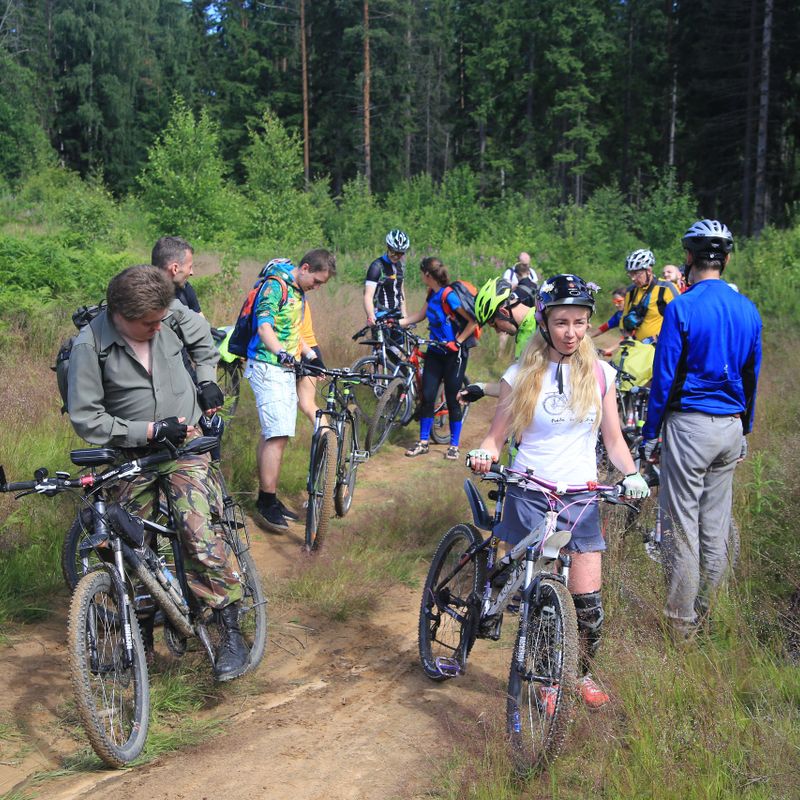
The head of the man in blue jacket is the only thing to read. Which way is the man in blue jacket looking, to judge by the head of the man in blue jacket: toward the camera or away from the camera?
away from the camera

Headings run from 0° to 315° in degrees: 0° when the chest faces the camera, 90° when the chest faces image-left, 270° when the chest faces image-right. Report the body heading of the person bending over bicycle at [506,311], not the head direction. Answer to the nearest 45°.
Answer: approximately 90°

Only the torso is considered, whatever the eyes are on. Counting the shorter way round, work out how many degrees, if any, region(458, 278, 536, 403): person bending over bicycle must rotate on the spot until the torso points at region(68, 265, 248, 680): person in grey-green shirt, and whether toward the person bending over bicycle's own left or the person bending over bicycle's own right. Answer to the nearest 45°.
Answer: approximately 45° to the person bending over bicycle's own left

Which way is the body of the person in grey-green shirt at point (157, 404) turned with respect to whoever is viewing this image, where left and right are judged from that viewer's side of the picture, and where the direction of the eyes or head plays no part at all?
facing the viewer and to the right of the viewer

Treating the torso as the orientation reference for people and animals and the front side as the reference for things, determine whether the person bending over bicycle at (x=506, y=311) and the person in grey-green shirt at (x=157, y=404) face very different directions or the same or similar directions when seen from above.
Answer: very different directions

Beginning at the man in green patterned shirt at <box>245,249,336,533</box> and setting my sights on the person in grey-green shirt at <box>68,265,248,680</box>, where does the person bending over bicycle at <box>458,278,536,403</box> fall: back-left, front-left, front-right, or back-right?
back-left

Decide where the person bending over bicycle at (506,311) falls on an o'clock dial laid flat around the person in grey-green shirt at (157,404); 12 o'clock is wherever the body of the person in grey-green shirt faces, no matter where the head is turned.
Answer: The person bending over bicycle is roughly at 9 o'clock from the person in grey-green shirt.

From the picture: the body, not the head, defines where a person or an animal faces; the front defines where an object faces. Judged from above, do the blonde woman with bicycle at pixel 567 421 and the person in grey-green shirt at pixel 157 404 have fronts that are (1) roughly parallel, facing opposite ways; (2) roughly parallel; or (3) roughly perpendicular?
roughly parallel

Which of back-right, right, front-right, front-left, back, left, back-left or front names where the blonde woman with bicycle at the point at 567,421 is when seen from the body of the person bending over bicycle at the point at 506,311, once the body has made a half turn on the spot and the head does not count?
right

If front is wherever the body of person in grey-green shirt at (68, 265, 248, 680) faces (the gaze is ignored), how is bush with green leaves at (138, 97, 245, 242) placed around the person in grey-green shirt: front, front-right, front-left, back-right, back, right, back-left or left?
back-left

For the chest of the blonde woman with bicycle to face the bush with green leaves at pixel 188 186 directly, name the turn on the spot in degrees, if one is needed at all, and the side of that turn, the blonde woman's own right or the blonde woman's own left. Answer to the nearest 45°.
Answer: approximately 135° to the blonde woman's own right
